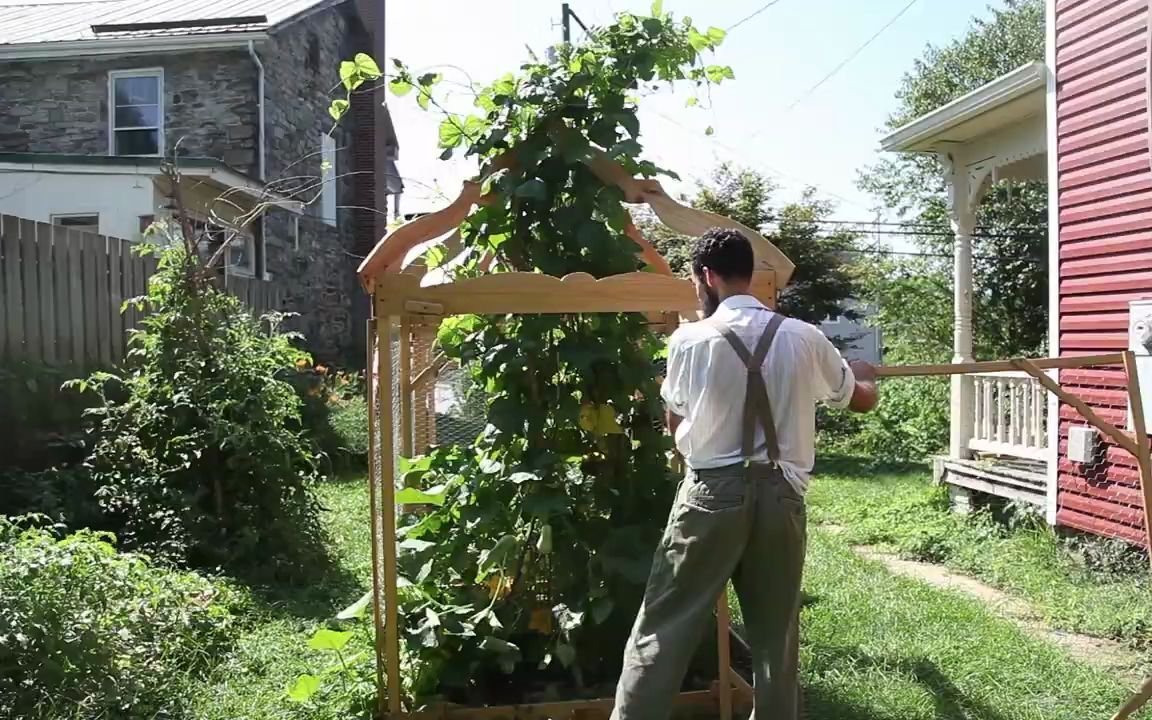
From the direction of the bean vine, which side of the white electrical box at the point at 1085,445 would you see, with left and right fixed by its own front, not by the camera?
front

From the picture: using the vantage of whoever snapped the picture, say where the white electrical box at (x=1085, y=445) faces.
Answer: facing the viewer and to the left of the viewer

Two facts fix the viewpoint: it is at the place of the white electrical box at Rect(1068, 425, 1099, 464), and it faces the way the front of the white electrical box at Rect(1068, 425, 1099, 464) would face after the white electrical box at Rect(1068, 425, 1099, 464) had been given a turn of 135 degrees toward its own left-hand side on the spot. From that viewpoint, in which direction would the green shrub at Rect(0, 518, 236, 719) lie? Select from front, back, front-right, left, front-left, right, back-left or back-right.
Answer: back-right

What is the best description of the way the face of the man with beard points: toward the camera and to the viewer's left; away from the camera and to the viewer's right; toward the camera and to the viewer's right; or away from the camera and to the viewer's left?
away from the camera and to the viewer's left

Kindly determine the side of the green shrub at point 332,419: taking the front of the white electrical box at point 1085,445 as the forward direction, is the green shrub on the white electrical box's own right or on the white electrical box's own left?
on the white electrical box's own right

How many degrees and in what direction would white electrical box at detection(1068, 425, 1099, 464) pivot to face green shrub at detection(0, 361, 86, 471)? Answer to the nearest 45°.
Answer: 0° — it already faces it

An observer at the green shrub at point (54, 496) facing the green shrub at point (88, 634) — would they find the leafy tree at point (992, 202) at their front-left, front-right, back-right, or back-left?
back-left

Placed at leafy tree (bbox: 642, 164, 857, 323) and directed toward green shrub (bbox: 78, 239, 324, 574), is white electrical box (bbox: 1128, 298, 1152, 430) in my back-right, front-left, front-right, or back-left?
front-left

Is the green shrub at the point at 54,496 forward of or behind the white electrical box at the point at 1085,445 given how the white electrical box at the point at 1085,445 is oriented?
forward

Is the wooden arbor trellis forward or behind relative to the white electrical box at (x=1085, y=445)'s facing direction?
forward

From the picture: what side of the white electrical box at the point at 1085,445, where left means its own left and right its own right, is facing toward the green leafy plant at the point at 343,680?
front

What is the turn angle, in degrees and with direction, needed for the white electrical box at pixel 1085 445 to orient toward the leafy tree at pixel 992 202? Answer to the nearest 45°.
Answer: approximately 135° to its right
